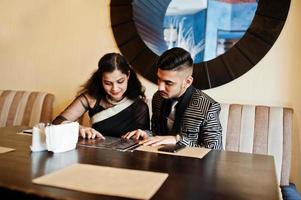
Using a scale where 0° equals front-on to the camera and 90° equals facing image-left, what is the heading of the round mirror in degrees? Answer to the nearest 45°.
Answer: approximately 0°

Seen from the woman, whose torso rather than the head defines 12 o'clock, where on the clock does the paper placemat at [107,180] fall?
The paper placemat is roughly at 12 o'clock from the woman.

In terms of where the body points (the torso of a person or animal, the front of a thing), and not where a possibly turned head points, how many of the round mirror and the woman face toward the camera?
2

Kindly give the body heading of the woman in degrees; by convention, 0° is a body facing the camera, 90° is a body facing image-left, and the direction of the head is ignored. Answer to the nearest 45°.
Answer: approximately 0°
